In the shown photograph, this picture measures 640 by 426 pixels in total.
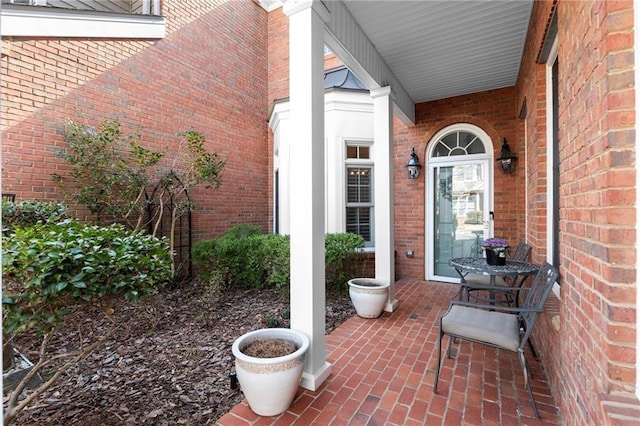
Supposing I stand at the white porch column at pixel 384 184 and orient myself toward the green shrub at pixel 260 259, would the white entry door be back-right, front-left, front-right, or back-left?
back-right

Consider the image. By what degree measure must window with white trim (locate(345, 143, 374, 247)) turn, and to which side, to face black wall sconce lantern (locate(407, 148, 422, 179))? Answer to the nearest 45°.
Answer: approximately 90° to its left

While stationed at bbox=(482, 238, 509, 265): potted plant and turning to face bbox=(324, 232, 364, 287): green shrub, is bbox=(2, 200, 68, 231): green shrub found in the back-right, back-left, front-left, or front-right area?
front-left

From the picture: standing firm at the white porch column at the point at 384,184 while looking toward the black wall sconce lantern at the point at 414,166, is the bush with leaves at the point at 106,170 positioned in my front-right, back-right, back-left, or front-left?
back-left

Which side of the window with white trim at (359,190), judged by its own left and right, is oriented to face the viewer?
front

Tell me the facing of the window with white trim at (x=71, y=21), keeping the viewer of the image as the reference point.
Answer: facing the viewer and to the right of the viewer

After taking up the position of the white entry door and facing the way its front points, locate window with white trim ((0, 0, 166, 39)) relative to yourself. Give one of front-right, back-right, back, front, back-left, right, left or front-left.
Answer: front-right

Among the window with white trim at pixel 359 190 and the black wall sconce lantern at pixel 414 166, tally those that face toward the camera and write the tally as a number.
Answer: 2

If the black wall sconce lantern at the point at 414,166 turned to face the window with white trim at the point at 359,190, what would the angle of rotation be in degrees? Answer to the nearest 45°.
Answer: approximately 90° to its right

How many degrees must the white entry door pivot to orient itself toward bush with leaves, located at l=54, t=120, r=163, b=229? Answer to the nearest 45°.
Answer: approximately 45° to its right

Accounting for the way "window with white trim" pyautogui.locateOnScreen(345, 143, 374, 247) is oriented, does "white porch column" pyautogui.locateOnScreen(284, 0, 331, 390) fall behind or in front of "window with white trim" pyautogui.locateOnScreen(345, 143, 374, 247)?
in front

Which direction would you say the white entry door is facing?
toward the camera
